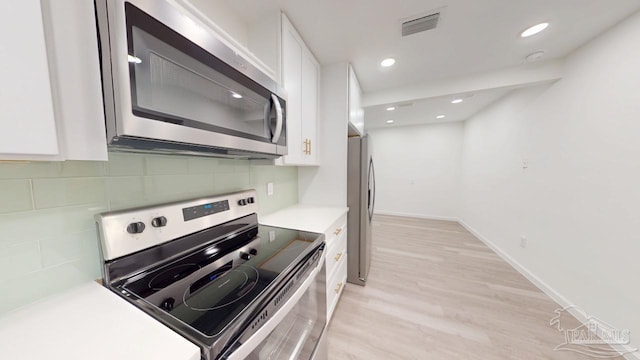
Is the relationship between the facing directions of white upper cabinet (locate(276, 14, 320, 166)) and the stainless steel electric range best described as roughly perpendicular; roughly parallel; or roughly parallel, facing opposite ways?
roughly parallel

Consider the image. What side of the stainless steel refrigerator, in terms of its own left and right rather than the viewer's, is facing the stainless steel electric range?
right

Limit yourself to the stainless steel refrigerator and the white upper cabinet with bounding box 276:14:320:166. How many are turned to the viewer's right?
2

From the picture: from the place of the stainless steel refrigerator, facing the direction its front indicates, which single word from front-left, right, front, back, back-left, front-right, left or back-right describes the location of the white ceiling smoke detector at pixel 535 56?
front

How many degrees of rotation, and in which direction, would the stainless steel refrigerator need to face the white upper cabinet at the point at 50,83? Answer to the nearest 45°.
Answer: approximately 90° to its right

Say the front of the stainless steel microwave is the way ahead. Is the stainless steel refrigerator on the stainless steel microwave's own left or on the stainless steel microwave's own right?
on the stainless steel microwave's own left

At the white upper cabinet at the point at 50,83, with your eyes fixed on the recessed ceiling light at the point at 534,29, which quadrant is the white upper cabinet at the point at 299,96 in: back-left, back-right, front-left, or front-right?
front-left

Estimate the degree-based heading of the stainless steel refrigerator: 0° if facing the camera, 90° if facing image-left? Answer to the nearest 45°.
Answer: approximately 270°

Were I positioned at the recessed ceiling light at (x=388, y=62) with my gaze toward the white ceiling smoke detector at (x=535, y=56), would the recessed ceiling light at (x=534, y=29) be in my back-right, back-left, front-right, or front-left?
front-right

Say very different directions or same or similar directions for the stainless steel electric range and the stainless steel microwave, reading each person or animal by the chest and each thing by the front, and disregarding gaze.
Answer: same or similar directions

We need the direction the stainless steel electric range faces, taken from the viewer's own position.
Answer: facing the viewer and to the right of the viewer

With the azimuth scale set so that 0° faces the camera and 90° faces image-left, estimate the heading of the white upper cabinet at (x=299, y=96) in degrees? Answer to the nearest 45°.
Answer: approximately 270°

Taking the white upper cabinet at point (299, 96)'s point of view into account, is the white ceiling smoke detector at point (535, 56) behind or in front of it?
in front
